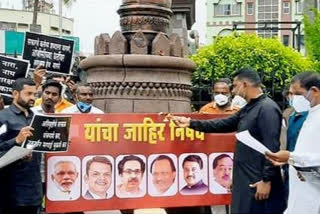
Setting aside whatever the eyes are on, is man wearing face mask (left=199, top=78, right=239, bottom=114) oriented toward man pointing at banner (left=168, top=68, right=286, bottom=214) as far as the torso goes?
yes

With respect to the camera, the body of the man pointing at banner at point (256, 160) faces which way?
to the viewer's left

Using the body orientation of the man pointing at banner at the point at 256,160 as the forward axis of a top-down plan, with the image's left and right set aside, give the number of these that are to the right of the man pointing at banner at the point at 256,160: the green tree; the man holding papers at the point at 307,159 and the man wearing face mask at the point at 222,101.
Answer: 2

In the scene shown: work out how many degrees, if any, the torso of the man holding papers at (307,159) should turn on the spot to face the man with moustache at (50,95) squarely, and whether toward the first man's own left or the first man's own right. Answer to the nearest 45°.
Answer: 0° — they already face them

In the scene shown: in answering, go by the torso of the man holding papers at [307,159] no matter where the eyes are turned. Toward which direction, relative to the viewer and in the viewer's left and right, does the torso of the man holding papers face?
facing to the left of the viewer

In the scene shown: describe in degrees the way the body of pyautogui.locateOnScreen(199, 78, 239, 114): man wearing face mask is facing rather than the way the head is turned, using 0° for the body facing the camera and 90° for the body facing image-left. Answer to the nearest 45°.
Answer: approximately 0°
